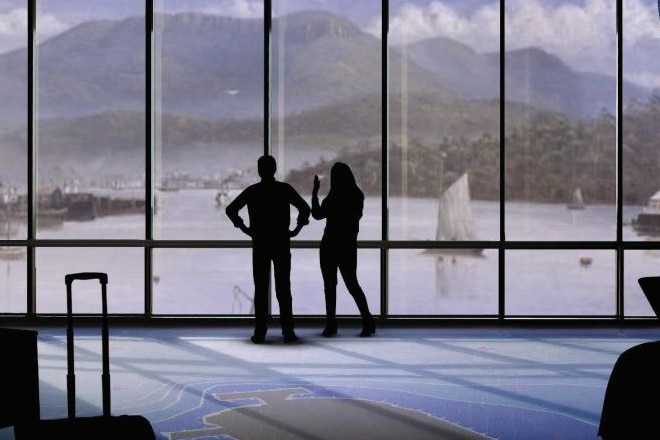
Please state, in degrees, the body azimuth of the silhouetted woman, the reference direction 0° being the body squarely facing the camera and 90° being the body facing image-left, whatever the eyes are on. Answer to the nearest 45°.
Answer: approximately 135°

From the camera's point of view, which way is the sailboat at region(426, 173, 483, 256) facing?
to the viewer's left

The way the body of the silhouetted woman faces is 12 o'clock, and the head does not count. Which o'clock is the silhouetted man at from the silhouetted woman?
The silhouetted man is roughly at 10 o'clock from the silhouetted woman.

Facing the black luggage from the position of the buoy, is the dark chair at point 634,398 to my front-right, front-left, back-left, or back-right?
front-left

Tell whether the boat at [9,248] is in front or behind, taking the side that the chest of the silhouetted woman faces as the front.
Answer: in front

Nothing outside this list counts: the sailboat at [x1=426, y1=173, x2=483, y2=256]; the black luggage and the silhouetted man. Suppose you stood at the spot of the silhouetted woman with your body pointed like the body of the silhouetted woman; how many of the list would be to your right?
1
